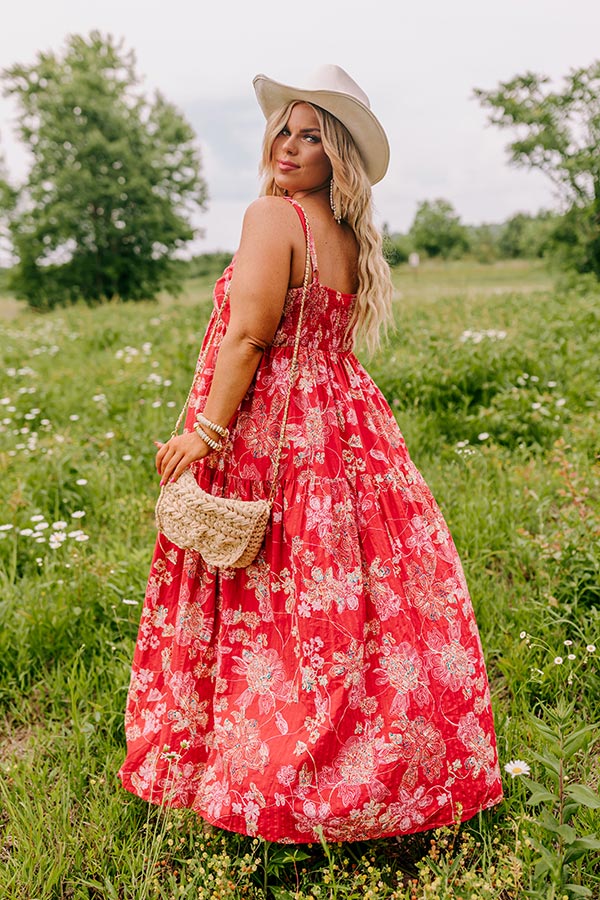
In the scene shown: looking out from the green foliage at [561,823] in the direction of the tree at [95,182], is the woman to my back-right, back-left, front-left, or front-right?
front-left

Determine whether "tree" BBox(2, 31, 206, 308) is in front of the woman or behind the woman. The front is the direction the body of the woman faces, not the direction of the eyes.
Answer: in front

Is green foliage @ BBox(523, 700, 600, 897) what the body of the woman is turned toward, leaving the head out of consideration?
no
